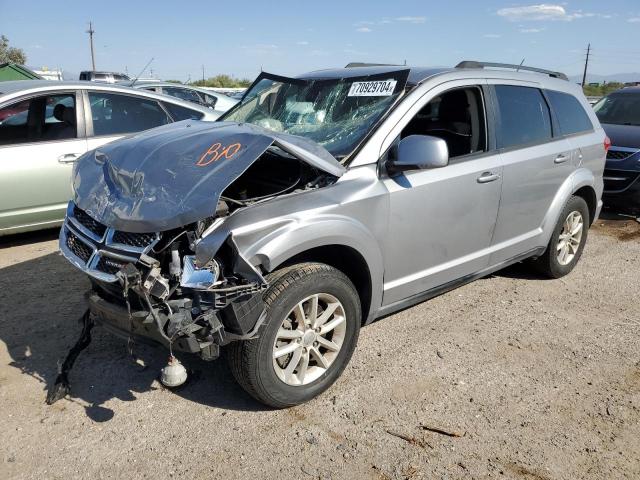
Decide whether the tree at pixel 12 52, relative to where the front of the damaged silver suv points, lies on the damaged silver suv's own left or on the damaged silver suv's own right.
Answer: on the damaged silver suv's own right

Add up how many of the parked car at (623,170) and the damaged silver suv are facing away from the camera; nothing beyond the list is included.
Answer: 0

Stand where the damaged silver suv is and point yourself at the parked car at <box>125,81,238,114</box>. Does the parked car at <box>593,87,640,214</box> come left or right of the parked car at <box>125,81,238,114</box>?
right

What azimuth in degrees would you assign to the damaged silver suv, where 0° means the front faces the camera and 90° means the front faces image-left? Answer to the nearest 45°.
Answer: approximately 45°

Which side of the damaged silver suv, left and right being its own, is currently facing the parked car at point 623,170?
back

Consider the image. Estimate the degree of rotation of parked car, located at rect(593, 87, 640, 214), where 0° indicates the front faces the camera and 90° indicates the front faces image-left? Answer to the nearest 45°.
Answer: approximately 45°

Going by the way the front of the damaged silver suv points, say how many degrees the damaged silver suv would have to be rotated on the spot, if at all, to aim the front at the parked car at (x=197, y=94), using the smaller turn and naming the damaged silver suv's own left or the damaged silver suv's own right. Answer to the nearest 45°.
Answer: approximately 135° to the damaged silver suv's own right

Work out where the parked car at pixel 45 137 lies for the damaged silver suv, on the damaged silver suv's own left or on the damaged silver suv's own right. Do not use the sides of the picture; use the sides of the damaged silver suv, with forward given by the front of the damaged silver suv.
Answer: on the damaged silver suv's own right

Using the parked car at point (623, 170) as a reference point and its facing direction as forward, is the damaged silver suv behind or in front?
in front
